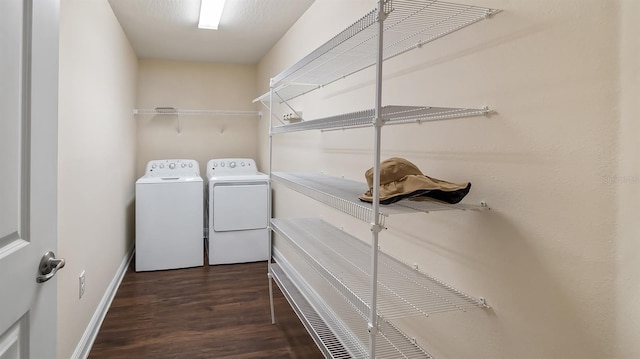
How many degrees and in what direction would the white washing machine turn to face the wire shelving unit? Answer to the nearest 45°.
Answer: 0° — it already faces it

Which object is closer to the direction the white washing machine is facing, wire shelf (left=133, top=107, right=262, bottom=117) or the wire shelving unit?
the wire shelving unit

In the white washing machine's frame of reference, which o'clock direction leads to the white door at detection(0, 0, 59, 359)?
The white door is roughly at 12 o'clock from the white washing machine.

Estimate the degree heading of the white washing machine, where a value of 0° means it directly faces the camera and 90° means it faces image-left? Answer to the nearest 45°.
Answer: approximately 0°

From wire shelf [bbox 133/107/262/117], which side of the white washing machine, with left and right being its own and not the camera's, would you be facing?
back
